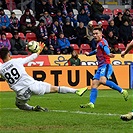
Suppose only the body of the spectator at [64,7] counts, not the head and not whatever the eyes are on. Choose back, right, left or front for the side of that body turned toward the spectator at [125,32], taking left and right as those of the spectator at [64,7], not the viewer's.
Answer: left

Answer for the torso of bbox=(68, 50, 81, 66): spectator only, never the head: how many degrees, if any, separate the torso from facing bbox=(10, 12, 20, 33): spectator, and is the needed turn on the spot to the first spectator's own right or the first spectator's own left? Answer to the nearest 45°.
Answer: approximately 135° to the first spectator's own right

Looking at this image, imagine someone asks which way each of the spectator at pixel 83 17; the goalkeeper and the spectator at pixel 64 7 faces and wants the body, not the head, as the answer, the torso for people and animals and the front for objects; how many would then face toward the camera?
2

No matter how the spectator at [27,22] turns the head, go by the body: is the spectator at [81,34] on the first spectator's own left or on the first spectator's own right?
on the first spectator's own left

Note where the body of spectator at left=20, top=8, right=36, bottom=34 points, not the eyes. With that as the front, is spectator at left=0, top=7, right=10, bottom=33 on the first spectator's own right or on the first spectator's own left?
on the first spectator's own right

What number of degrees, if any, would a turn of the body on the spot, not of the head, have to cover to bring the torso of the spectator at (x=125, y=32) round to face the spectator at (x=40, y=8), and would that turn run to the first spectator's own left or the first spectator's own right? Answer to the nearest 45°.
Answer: approximately 90° to the first spectator's own right

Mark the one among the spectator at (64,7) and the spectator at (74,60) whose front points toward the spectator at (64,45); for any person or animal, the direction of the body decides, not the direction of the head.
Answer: the spectator at (64,7)

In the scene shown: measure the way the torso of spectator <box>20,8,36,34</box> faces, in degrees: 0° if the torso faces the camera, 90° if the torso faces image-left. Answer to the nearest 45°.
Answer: approximately 0°

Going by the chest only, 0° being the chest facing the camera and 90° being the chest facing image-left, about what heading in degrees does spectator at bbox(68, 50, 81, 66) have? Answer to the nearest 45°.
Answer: approximately 0°
